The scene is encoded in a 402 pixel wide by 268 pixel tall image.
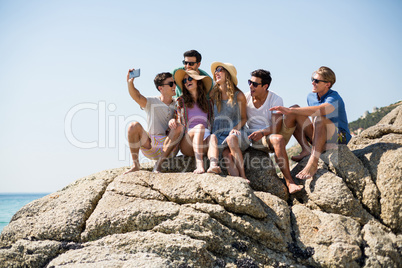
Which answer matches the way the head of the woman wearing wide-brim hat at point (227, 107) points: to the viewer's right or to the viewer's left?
to the viewer's left

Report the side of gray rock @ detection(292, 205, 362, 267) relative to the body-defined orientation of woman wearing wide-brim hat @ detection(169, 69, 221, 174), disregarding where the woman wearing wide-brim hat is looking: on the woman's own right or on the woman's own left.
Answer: on the woman's own left

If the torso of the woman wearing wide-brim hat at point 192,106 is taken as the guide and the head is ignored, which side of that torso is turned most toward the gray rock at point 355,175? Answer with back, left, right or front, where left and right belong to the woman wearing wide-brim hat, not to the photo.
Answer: left

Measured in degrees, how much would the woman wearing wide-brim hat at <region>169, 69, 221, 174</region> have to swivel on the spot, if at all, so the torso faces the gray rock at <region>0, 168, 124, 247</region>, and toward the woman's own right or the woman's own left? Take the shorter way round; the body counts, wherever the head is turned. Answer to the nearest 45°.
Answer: approximately 45° to the woman's own right

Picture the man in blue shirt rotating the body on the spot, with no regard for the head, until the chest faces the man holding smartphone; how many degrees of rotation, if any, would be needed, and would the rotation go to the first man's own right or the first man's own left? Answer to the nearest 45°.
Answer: approximately 45° to the first man's own right

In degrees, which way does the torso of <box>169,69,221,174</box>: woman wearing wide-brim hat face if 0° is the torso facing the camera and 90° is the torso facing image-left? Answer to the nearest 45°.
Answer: approximately 0°

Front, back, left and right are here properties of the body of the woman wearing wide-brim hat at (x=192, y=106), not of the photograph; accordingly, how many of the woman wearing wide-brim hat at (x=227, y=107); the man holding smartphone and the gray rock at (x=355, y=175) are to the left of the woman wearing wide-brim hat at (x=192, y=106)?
2

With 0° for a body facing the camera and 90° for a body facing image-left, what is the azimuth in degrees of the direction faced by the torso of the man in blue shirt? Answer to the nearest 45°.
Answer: approximately 45°
